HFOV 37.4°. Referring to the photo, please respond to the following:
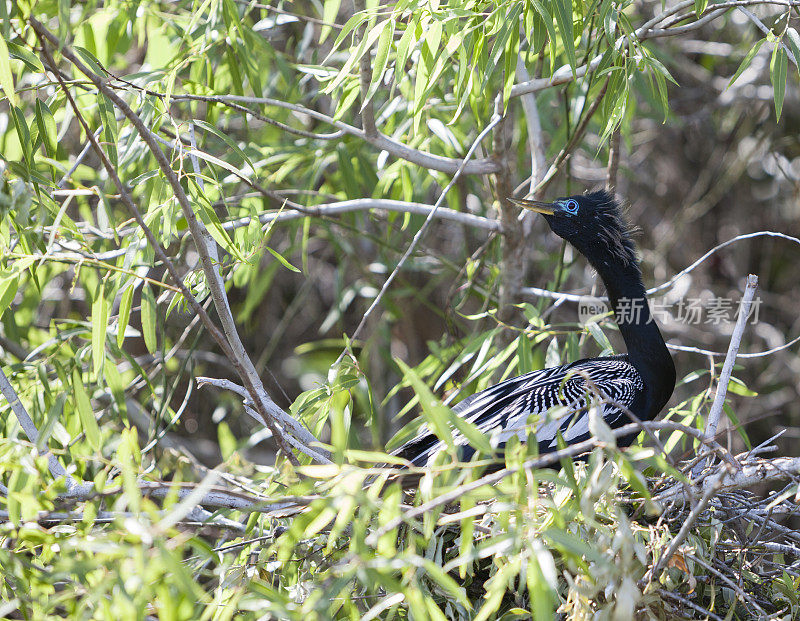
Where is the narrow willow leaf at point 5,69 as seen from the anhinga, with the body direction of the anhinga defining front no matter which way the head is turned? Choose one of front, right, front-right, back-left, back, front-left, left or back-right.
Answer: back-right

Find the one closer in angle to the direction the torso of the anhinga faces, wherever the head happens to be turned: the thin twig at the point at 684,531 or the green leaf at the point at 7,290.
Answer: the thin twig

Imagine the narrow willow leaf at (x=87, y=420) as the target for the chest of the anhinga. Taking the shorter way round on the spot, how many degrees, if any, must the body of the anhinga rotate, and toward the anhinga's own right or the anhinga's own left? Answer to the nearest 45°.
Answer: approximately 135° to the anhinga's own right

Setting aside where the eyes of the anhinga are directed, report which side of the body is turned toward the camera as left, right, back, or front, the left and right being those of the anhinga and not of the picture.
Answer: right

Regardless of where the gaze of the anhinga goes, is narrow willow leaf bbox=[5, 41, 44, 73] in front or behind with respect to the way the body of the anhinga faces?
behind

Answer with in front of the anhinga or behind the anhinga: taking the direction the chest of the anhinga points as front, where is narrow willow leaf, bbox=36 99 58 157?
behind

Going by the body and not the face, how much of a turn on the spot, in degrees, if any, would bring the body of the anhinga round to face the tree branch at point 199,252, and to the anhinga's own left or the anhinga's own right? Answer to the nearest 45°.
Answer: approximately 135° to the anhinga's own right

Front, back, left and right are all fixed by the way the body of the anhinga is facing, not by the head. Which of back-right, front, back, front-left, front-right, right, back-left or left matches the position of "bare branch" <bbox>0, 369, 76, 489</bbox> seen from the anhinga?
back-right

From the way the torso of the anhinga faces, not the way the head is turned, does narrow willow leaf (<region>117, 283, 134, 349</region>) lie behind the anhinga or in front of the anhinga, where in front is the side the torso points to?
behind
